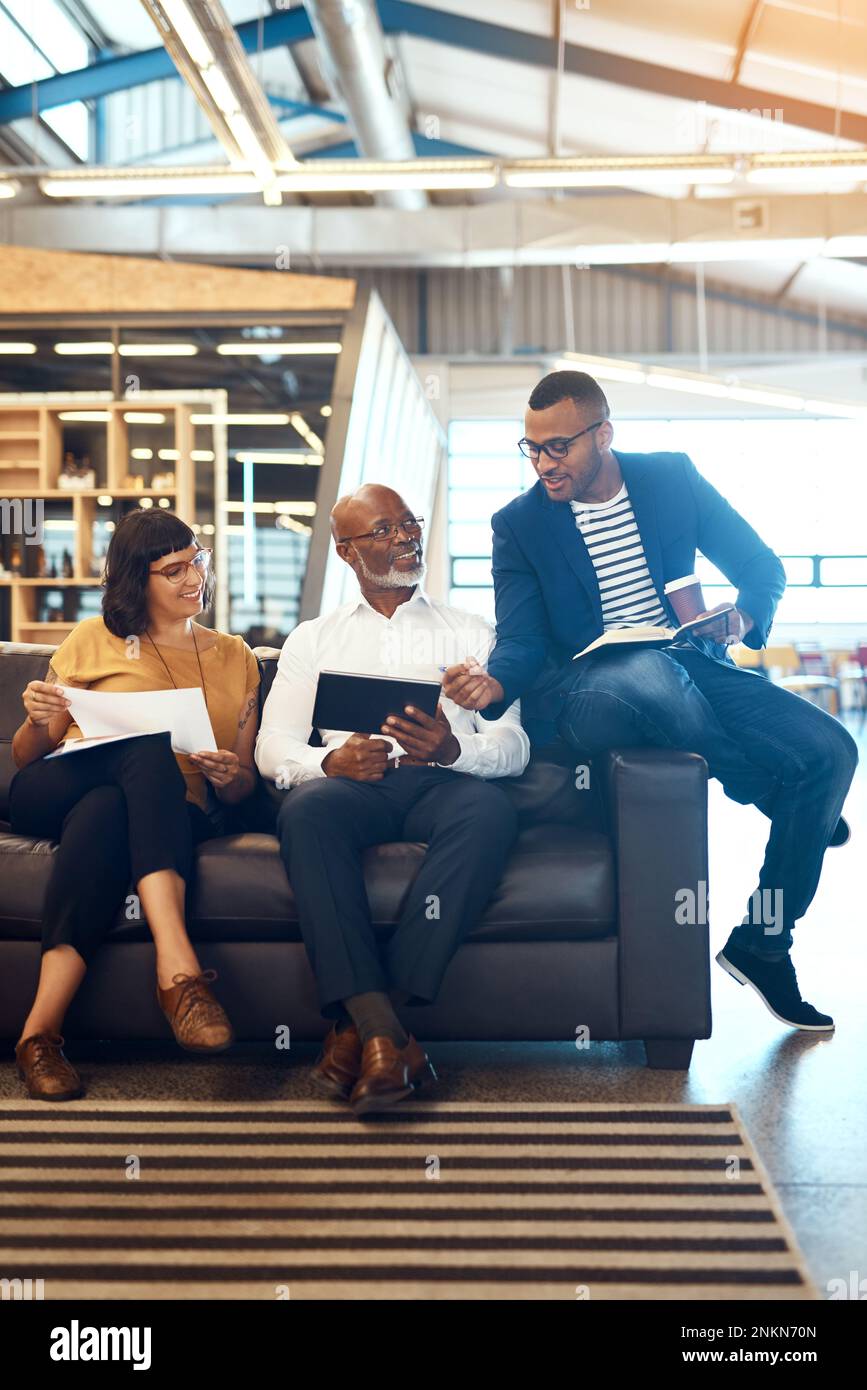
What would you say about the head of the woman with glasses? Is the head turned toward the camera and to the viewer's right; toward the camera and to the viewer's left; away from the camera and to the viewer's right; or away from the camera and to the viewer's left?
toward the camera and to the viewer's right

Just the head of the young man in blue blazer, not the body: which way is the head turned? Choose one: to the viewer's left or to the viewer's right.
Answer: to the viewer's left

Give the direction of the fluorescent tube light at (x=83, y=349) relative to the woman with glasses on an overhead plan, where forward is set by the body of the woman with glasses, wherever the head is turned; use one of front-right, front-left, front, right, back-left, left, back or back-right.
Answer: back

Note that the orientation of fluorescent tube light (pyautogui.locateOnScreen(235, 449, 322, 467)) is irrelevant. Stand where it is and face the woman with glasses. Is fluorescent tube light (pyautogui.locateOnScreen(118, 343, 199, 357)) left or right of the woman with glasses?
right

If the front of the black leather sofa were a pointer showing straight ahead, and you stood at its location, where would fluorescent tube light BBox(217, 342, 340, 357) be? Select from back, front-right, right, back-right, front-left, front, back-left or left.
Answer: back

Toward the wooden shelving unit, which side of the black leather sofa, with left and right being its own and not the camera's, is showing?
back

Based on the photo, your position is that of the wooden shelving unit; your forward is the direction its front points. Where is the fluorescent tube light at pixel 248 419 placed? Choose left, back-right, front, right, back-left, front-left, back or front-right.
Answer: left

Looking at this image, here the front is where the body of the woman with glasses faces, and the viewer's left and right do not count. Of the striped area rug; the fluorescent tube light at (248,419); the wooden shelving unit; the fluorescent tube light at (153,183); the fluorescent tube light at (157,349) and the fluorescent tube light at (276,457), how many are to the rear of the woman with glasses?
5

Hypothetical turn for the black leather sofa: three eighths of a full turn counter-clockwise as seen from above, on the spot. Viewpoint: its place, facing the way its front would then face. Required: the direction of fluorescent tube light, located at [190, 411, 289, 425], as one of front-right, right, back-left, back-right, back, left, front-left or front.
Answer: front-left

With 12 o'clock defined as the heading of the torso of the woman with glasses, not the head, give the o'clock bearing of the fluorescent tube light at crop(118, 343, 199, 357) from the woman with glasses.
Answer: The fluorescent tube light is roughly at 6 o'clock from the woman with glasses.

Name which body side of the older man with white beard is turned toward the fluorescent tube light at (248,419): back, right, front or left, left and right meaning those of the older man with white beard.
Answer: back
